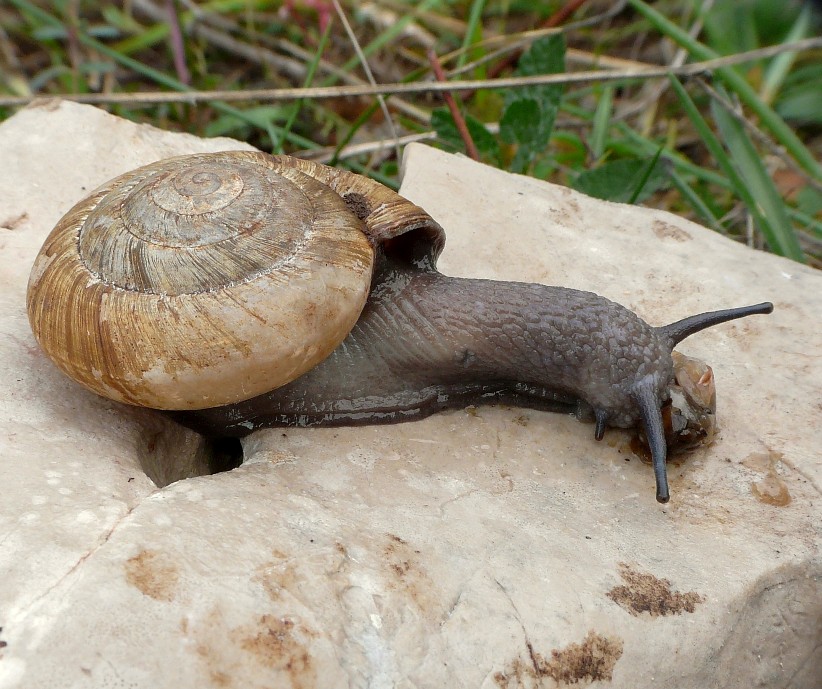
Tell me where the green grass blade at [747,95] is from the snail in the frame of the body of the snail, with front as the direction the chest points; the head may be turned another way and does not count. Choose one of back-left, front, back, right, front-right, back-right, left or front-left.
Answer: front-left

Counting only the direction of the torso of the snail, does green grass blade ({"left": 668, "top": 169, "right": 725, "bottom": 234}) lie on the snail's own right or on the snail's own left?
on the snail's own left

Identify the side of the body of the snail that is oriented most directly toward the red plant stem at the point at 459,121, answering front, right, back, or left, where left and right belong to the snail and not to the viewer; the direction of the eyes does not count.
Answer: left

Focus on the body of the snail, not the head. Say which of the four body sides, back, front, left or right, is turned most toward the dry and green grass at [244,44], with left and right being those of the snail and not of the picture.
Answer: left

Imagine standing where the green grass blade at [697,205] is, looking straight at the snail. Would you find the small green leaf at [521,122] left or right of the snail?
right

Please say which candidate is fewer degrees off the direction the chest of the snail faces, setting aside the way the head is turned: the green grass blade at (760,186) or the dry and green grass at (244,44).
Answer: the green grass blade

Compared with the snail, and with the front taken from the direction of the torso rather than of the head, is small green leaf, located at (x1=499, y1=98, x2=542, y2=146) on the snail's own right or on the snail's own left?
on the snail's own left

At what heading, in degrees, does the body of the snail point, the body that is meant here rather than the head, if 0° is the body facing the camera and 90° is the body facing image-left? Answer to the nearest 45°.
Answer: approximately 270°

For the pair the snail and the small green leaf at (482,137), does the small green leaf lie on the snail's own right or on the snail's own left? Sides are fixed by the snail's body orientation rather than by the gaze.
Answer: on the snail's own left
